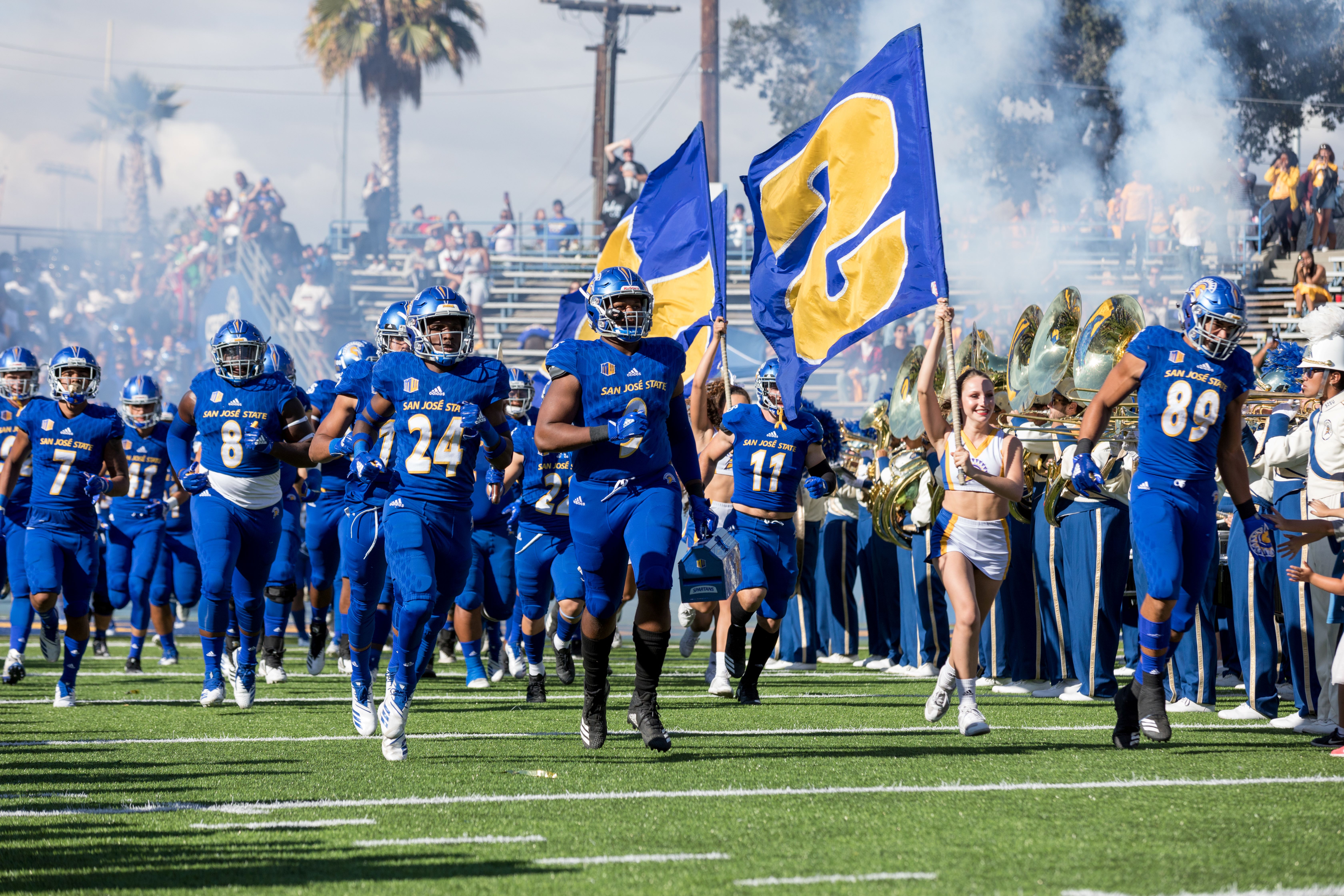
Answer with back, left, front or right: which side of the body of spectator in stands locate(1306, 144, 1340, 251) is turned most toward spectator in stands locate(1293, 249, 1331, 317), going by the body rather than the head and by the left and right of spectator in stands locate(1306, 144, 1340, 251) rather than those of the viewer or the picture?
front

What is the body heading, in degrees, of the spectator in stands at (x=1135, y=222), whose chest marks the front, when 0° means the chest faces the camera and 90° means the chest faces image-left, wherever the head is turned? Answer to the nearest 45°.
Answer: approximately 0°

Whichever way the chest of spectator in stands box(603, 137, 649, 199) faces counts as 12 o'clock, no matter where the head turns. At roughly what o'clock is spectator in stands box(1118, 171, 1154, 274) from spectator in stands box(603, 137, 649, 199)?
spectator in stands box(1118, 171, 1154, 274) is roughly at 9 o'clock from spectator in stands box(603, 137, 649, 199).

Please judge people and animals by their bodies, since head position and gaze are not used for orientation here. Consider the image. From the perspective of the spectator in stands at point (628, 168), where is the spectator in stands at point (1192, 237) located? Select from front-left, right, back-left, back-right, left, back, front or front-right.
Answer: left

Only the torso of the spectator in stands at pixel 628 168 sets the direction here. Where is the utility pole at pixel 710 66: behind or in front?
behind

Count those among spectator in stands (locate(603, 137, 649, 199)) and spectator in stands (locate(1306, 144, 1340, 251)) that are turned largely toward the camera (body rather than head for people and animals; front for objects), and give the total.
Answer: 2

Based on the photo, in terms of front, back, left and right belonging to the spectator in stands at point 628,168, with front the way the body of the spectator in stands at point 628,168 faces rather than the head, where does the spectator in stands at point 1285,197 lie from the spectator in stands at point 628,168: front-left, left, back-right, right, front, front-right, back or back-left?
left

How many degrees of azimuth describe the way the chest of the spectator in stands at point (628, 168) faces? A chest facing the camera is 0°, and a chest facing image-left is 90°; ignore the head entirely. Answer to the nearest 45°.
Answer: approximately 0°

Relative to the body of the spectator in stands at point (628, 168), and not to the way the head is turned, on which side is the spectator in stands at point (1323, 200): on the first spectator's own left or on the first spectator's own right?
on the first spectator's own left

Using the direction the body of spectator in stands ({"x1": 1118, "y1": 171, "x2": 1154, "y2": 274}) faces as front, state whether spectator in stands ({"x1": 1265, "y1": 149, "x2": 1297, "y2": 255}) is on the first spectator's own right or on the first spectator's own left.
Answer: on the first spectator's own left
